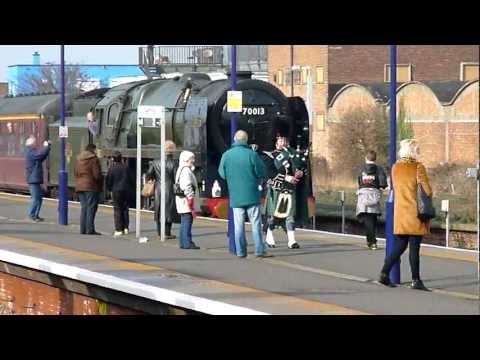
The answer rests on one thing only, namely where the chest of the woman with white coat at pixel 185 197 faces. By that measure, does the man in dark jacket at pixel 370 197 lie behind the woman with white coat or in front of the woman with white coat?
in front

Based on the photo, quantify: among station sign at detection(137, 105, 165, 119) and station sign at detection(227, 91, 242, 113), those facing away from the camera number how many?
0

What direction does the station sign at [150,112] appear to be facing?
toward the camera

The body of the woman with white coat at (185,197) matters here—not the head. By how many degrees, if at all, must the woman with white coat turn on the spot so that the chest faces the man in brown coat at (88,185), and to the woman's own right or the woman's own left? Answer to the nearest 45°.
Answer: approximately 135° to the woman's own left

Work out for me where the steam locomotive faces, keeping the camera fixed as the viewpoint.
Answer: facing the viewer and to the right of the viewer

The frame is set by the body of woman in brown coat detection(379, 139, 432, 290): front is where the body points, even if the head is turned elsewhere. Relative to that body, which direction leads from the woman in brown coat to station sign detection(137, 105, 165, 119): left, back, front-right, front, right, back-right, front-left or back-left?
left

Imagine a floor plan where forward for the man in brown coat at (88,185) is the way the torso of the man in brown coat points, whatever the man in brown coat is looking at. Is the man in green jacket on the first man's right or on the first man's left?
on the first man's right

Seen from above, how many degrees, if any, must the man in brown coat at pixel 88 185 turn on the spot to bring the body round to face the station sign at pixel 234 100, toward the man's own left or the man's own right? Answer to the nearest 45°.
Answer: approximately 90° to the man's own right

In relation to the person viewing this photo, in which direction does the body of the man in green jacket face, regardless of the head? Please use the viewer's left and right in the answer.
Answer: facing away from the viewer
